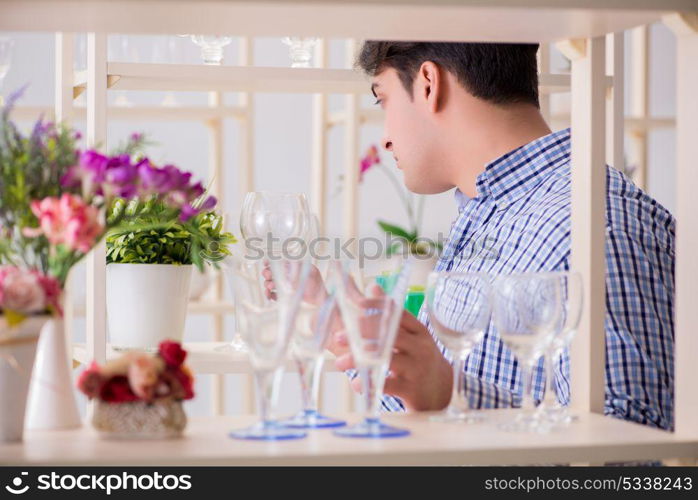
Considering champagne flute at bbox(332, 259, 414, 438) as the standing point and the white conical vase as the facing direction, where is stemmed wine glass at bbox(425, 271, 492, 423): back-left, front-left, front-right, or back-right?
back-right

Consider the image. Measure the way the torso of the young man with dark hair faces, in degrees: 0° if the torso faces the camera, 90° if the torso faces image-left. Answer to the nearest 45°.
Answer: approximately 45°

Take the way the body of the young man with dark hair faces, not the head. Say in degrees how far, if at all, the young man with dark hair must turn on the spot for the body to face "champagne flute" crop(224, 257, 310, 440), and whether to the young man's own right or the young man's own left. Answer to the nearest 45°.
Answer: approximately 45° to the young man's own left

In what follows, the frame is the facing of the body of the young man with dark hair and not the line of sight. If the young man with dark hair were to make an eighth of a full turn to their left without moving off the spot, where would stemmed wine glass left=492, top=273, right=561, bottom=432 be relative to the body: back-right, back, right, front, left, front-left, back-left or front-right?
front

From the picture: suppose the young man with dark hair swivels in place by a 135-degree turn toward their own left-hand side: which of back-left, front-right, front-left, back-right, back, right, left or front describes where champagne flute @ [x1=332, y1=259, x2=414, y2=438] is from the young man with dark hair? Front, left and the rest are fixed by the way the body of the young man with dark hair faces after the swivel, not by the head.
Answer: right

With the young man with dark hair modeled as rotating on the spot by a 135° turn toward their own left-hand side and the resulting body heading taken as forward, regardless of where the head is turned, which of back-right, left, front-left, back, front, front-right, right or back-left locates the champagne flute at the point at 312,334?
right

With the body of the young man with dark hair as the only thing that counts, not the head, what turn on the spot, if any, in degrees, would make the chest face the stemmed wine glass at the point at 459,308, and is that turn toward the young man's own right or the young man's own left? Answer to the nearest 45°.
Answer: approximately 45° to the young man's own left

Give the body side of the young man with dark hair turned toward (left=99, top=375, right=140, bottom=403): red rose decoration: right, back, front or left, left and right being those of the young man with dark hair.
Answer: front

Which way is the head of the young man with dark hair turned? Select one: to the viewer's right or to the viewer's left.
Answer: to the viewer's left
